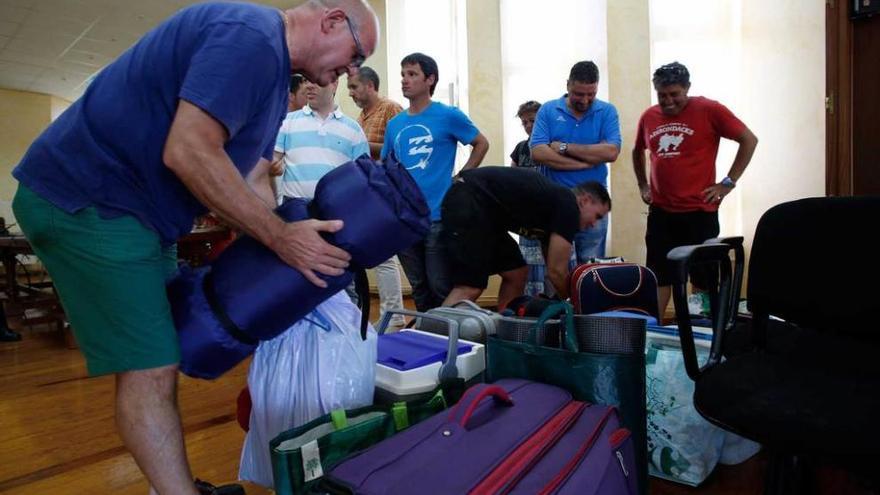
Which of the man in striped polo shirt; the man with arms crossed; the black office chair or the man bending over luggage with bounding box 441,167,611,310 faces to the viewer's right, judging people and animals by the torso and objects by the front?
the man bending over luggage

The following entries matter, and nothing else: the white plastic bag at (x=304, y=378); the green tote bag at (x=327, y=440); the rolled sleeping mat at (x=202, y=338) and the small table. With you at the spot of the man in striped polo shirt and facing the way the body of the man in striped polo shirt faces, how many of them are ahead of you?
3

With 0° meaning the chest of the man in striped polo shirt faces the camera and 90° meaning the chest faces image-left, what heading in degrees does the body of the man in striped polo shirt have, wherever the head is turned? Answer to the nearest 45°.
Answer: approximately 0°

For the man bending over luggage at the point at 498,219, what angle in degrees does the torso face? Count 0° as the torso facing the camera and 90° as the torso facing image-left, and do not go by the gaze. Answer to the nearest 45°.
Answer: approximately 270°

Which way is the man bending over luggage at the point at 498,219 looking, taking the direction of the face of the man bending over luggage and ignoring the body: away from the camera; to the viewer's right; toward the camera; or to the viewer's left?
to the viewer's right

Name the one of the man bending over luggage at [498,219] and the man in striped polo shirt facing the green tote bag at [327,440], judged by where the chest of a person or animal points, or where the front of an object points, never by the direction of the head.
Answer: the man in striped polo shirt

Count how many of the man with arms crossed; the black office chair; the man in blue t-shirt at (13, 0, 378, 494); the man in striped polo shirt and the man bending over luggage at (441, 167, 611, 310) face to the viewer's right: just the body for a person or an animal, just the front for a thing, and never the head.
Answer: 2

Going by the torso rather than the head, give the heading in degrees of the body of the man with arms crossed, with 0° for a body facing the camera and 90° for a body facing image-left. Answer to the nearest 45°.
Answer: approximately 0°
